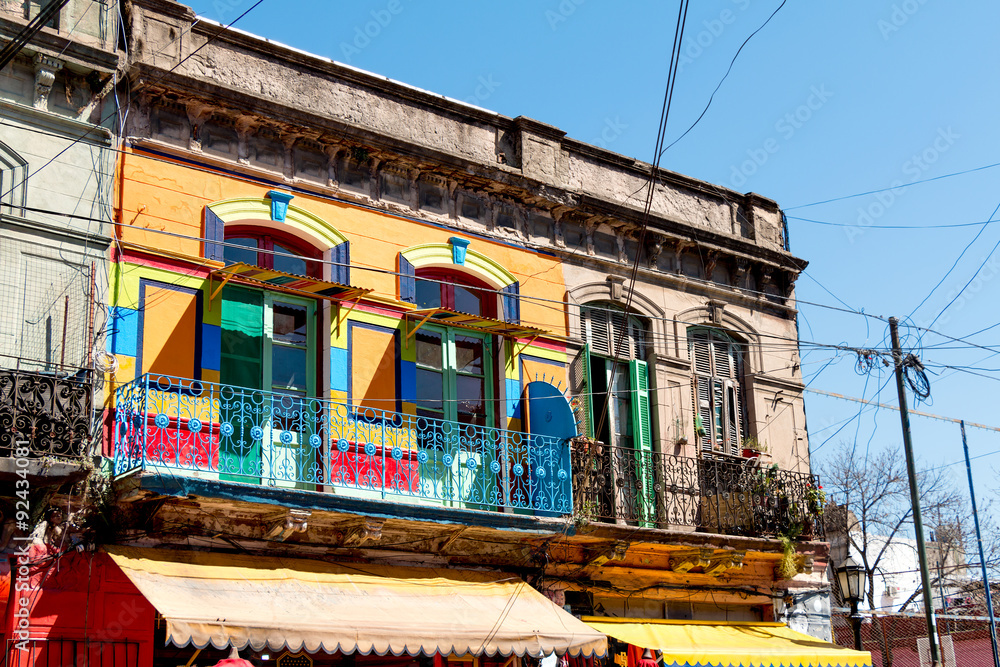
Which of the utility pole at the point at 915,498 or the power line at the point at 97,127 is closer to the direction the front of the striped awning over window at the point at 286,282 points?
the utility pole

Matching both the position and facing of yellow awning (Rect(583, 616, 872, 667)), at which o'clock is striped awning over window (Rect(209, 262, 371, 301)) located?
The striped awning over window is roughly at 3 o'clock from the yellow awning.

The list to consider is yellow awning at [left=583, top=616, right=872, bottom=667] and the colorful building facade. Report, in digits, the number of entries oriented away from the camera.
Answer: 0

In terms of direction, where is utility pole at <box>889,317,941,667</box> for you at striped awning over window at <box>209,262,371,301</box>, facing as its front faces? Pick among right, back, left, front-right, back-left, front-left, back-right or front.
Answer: front-left

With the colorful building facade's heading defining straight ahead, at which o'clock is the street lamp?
The street lamp is roughly at 10 o'clock from the colorful building facade.

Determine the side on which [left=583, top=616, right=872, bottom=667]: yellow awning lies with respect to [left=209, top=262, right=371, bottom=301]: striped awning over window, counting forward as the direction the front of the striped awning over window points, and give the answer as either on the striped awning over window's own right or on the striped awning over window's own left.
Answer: on the striped awning over window's own left

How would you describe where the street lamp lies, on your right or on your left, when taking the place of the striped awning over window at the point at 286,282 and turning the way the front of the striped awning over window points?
on your left

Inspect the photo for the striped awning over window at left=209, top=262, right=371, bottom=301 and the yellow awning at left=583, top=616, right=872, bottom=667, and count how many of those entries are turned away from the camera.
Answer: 0

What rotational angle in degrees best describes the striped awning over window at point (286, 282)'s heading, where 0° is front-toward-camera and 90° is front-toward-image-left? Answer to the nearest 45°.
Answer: approximately 315°
